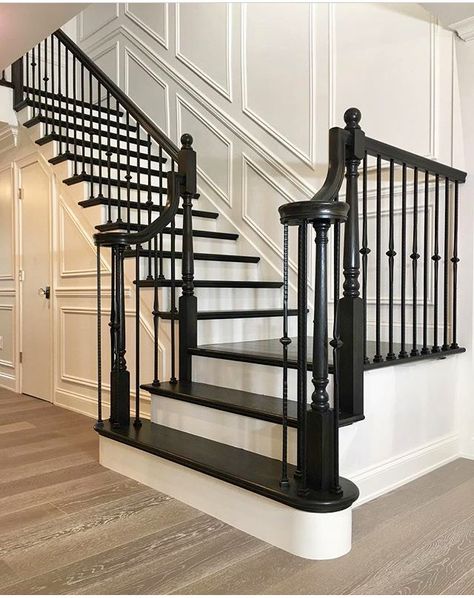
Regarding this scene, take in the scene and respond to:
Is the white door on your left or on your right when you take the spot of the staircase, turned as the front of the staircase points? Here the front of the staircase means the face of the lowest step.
on your right

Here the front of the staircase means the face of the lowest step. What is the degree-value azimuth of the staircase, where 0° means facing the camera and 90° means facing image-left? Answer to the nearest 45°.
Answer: approximately 45°
